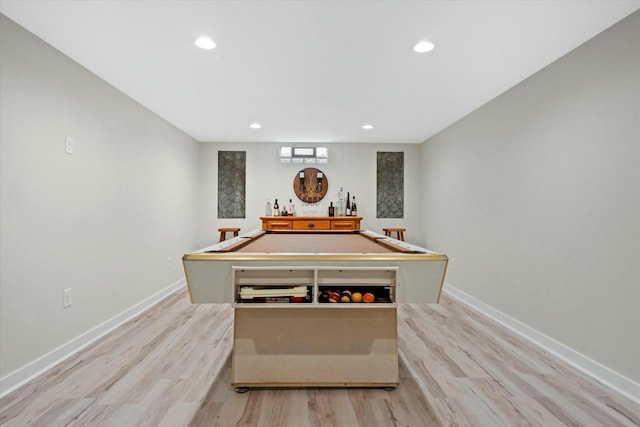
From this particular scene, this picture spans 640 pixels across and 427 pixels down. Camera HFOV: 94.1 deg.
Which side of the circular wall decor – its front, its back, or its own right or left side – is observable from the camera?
front

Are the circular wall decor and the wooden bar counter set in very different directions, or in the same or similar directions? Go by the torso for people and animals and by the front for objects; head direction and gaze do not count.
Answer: same or similar directions

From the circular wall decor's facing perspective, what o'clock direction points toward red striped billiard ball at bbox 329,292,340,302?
The red striped billiard ball is roughly at 12 o'clock from the circular wall decor.

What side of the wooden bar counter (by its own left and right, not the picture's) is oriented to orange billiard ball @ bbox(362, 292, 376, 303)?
front

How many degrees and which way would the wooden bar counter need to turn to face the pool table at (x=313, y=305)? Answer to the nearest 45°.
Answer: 0° — it already faces it

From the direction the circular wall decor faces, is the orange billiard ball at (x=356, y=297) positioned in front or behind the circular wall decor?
in front

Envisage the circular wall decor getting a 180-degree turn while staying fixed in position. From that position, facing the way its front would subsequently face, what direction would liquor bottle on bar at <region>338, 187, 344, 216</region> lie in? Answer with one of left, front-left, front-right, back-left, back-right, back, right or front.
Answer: right

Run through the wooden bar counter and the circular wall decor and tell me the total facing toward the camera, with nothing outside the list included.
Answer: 2

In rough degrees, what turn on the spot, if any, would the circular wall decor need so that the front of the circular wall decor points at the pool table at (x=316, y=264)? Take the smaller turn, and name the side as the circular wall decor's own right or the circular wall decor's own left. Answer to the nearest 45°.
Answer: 0° — it already faces it

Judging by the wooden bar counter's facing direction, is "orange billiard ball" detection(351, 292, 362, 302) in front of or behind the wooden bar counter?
in front

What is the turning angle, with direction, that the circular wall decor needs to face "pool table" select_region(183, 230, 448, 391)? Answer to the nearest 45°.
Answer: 0° — it already faces it

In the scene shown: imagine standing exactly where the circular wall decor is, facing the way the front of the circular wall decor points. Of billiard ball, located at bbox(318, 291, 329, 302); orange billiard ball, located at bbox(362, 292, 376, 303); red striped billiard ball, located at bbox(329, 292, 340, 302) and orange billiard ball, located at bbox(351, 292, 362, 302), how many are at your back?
0

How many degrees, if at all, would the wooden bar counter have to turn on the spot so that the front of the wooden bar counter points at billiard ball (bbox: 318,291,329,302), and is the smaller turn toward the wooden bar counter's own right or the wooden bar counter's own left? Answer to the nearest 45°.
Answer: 0° — it already faces it
